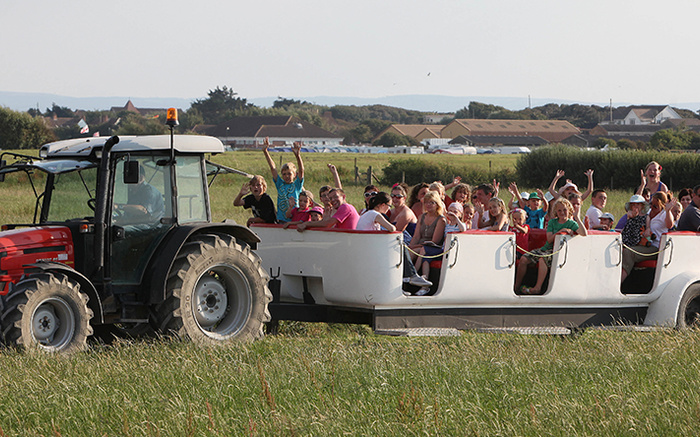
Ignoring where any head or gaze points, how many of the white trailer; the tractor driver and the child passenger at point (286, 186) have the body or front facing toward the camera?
1

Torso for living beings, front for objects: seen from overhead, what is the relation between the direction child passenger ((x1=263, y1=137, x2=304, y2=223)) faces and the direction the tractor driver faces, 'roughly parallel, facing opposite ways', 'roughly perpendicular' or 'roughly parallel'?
roughly perpendicular

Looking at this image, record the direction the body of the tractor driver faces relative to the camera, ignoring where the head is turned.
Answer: to the viewer's left

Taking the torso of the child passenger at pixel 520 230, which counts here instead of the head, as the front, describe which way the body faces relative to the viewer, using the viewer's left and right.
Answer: facing the viewer and to the left of the viewer

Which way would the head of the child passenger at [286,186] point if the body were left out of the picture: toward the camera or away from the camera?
toward the camera

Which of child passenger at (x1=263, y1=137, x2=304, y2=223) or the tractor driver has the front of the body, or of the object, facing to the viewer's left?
the tractor driver

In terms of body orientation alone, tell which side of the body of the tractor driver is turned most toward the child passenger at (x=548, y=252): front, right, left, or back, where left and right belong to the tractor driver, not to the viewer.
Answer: back

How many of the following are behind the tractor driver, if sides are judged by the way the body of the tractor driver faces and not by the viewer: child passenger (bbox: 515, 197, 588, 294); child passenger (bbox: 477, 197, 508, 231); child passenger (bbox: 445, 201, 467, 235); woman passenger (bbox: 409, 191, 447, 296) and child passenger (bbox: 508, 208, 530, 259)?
5

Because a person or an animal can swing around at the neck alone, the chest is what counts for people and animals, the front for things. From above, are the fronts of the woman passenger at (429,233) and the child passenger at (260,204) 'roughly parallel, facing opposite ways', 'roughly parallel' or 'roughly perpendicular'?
roughly parallel

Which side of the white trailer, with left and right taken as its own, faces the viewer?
left

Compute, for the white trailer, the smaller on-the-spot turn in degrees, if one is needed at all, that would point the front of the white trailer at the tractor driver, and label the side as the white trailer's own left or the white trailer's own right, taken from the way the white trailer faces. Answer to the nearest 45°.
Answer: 0° — it already faces them

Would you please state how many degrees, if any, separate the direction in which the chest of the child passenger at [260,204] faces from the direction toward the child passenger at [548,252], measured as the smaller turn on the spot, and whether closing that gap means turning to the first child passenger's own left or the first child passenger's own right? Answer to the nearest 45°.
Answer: approximately 135° to the first child passenger's own left

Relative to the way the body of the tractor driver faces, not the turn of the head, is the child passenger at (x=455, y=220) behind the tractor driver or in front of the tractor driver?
behind
